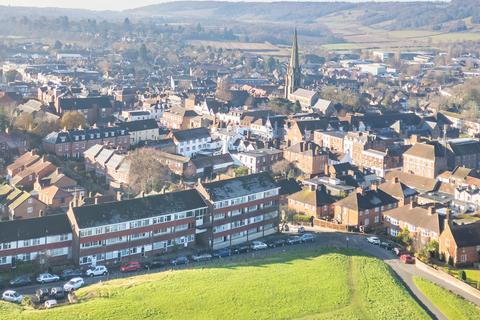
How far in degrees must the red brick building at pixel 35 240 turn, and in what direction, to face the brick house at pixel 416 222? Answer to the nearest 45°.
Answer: approximately 90° to its left

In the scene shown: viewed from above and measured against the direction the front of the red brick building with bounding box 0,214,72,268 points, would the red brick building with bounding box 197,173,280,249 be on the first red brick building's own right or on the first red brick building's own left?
on the first red brick building's own left

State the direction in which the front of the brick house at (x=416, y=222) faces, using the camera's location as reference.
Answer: facing the viewer and to the left of the viewer

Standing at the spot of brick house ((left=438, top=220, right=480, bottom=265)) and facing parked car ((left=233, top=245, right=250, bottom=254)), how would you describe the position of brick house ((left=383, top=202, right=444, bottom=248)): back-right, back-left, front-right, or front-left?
front-right

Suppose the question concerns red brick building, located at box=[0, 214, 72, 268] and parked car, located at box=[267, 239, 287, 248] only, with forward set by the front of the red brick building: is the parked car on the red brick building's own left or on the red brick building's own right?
on the red brick building's own left

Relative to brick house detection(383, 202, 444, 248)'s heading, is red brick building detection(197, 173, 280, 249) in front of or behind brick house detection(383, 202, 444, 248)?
in front

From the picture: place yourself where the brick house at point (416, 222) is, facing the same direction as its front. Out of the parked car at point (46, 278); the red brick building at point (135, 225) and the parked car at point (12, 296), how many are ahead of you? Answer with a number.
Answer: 3

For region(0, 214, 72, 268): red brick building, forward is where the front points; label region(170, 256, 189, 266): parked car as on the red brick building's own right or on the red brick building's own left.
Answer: on the red brick building's own left

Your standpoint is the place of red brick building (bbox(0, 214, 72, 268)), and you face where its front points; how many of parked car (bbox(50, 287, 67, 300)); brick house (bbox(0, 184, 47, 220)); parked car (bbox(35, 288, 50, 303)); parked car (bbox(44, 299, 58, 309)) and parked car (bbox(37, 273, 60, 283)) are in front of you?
4

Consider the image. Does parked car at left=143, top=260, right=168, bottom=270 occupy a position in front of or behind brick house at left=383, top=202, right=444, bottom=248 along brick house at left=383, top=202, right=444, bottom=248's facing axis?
in front

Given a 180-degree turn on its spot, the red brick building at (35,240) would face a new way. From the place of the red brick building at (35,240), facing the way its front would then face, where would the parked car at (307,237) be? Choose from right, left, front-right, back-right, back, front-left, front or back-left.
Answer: right

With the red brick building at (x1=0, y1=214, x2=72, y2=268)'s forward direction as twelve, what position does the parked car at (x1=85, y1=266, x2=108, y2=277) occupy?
The parked car is roughly at 10 o'clock from the red brick building.

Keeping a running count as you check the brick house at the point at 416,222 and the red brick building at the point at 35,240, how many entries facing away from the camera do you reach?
0

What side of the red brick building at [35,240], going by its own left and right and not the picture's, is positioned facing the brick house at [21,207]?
back

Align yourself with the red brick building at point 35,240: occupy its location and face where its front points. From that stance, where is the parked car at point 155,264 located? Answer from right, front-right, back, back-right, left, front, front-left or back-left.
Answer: left

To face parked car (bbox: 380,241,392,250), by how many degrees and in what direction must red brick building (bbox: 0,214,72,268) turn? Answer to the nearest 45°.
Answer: approximately 90° to its left

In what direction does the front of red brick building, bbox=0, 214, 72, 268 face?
toward the camera

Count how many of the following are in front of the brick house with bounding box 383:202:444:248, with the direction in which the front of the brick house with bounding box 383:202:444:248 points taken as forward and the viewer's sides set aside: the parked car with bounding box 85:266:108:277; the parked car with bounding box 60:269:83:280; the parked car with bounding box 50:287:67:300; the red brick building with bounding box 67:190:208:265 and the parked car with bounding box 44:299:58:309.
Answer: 5
